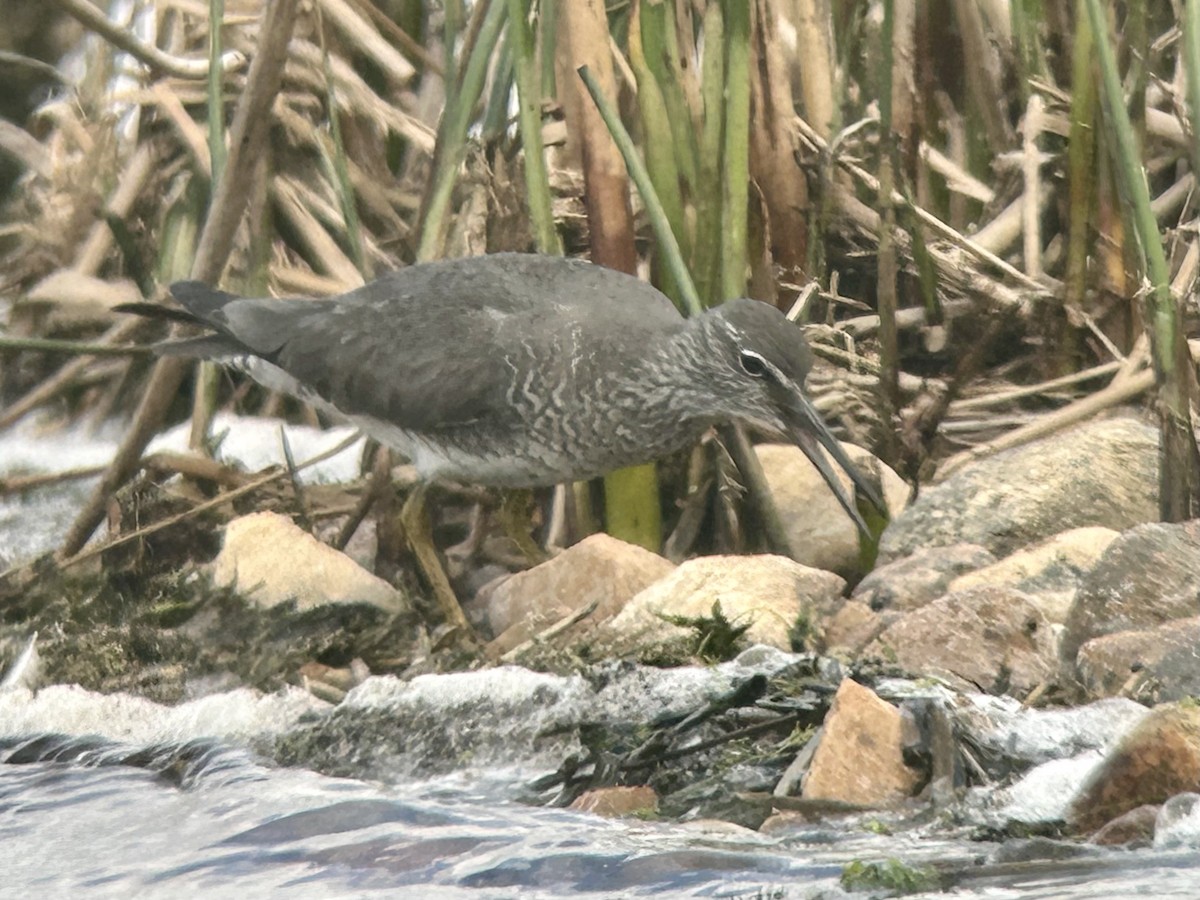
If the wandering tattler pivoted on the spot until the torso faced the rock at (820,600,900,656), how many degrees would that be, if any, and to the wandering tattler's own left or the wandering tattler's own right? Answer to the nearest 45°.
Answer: approximately 45° to the wandering tattler's own right

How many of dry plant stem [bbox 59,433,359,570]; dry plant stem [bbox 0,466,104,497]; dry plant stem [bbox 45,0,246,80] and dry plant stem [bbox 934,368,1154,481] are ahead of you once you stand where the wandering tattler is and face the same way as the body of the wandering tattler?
1

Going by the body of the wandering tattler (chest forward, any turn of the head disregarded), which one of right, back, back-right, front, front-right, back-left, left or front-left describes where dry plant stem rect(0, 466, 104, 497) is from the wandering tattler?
back-left

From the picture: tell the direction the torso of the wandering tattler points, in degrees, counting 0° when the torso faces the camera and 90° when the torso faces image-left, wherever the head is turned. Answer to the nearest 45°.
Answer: approximately 270°

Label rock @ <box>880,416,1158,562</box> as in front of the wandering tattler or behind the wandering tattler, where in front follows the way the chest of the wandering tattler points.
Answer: in front

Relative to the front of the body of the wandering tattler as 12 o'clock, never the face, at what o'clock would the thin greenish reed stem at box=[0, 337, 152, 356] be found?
The thin greenish reed stem is roughly at 7 o'clock from the wandering tattler.

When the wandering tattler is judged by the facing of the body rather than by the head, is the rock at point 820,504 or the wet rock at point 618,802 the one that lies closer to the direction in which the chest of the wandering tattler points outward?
the rock

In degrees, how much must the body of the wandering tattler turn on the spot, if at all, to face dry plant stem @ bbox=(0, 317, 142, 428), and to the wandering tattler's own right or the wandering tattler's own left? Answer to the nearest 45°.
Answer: approximately 135° to the wandering tattler's own left

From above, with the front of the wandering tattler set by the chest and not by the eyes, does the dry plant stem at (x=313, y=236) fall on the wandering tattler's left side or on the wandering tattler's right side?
on the wandering tattler's left side

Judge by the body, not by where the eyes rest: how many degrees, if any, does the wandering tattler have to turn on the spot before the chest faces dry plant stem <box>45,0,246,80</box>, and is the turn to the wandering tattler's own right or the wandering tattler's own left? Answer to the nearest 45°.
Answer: approximately 135° to the wandering tattler's own left

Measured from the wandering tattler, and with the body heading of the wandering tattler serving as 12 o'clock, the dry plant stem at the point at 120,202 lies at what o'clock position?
The dry plant stem is roughly at 8 o'clock from the wandering tattler.
